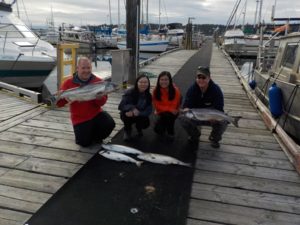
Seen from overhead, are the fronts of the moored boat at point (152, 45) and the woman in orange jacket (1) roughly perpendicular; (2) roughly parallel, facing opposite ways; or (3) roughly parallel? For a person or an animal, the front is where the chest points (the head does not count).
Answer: roughly perpendicular

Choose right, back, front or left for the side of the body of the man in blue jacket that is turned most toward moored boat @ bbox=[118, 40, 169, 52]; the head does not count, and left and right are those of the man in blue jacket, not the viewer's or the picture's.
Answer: back

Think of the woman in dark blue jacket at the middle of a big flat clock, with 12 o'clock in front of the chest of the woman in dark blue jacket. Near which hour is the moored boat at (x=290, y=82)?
The moored boat is roughly at 8 o'clock from the woman in dark blue jacket.

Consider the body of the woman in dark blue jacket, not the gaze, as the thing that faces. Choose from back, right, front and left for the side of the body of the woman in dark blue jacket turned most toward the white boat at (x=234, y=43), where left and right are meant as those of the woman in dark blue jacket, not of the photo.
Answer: back

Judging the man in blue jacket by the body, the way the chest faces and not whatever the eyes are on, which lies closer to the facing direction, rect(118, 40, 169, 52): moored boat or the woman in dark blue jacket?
the woman in dark blue jacket

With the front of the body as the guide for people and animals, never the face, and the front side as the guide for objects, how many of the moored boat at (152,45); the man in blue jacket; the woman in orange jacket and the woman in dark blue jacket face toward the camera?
3

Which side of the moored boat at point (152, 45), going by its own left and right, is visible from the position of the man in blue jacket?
right

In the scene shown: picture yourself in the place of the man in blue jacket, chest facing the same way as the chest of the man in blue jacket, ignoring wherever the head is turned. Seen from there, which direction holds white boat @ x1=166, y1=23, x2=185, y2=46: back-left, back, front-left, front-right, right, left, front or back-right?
back

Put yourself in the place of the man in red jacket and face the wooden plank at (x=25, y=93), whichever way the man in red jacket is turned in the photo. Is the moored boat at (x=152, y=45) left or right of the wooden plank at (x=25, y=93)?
right
